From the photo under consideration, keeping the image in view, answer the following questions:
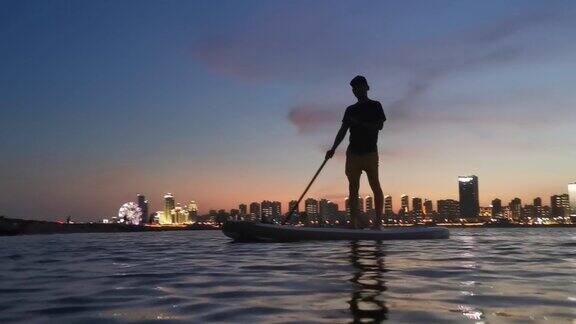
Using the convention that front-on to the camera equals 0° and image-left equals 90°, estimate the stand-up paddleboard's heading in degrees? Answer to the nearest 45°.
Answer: approximately 90°

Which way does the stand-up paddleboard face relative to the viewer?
to the viewer's left
